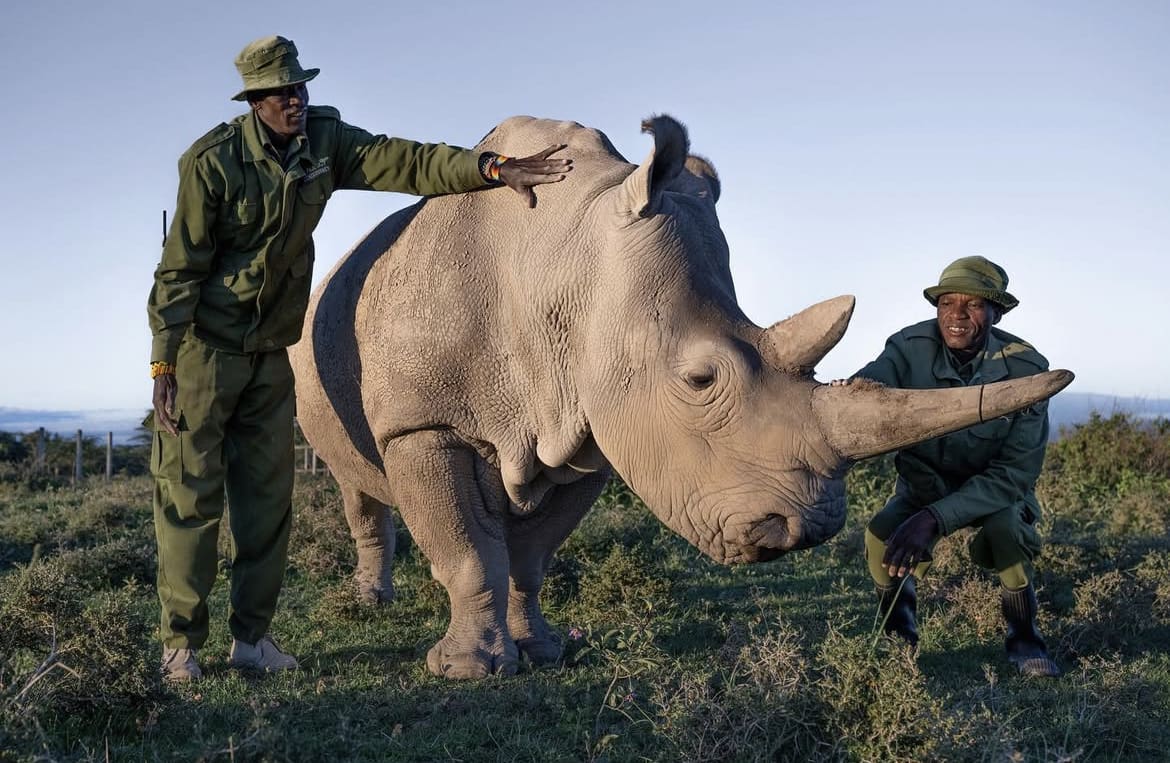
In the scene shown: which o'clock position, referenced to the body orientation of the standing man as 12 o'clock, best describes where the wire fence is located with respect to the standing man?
The wire fence is roughly at 7 o'clock from the standing man.

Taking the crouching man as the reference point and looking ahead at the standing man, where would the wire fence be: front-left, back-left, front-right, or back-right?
front-right

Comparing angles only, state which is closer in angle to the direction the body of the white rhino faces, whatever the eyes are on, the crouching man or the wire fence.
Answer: the crouching man

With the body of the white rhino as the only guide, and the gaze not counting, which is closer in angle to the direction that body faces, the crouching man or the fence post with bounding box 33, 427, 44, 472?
the crouching man

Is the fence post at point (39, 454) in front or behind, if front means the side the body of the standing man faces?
behind

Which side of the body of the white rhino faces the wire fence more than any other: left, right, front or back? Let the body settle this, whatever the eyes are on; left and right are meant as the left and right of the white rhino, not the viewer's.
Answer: back

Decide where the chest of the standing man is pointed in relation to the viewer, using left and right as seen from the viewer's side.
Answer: facing the viewer and to the right of the viewer

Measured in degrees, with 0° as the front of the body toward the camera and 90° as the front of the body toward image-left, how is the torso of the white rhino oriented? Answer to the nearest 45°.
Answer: approximately 315°

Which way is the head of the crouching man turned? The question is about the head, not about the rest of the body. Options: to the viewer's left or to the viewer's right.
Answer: to the viewer's left

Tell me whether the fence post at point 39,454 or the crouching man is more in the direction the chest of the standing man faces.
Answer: the crouching man
